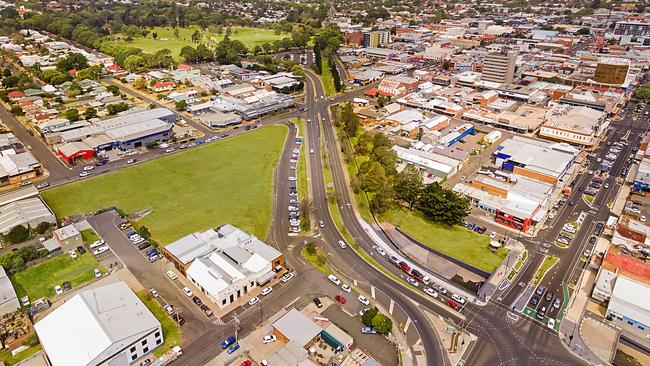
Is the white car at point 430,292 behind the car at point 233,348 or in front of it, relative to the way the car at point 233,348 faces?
behind

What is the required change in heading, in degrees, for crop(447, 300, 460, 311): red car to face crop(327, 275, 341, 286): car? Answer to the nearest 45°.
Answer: approximately 135° to its right

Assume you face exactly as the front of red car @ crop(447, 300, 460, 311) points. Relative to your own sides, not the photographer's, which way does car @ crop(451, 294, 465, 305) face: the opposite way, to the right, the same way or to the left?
the same way

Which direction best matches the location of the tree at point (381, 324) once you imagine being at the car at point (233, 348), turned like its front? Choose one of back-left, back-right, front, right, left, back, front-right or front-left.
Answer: back-left

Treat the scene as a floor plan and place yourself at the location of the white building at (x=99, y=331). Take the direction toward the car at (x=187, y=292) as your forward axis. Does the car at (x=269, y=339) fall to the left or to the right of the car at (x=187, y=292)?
right

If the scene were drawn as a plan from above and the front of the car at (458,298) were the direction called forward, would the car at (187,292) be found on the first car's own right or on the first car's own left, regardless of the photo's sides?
on the first car's own right

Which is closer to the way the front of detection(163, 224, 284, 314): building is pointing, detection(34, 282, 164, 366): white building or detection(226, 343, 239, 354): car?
the car

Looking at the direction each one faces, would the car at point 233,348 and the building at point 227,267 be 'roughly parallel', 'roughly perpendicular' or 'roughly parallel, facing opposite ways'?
roughly perpendicular

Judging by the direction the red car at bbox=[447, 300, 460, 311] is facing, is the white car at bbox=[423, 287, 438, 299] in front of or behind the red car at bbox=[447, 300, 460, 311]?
behind

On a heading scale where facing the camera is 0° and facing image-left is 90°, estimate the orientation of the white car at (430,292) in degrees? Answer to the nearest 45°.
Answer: approximately 315°

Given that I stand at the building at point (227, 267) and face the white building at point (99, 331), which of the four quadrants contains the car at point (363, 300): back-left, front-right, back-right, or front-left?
back-left

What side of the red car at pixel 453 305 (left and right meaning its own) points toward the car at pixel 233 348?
right

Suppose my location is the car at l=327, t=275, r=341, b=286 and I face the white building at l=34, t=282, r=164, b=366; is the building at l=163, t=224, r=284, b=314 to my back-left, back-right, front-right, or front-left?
front-right

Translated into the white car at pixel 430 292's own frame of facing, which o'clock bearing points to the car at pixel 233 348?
The car is roughly at 3 o'clock from the white car.

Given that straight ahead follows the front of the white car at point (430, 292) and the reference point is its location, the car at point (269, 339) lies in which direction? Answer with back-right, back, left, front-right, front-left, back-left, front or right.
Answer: right

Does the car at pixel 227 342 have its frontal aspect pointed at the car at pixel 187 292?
no
